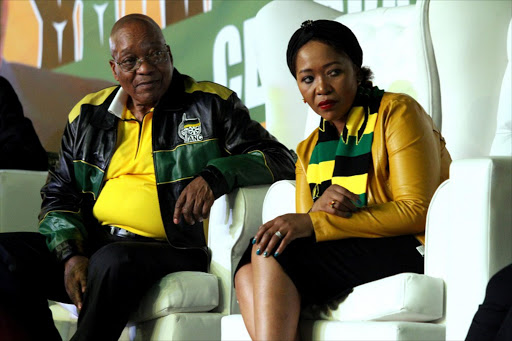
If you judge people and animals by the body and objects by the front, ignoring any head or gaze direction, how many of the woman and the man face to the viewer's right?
0

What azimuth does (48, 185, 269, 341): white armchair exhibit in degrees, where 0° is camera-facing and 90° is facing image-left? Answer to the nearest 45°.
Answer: approximately 45°

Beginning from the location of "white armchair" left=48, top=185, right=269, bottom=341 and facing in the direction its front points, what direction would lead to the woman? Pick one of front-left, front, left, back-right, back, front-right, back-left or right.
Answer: left

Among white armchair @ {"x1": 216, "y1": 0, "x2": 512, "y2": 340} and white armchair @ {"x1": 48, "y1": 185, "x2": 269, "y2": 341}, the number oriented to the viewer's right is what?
0

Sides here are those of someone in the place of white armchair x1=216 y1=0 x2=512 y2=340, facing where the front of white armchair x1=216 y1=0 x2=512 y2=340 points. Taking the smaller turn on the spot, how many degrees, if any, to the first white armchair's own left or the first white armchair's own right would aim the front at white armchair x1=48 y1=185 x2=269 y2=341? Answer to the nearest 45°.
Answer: approximately 45° to the first white armchair's own right

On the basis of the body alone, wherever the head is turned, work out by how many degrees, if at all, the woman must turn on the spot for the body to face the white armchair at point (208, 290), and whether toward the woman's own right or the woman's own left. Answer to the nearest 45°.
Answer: approximately 90° to the woman's own right

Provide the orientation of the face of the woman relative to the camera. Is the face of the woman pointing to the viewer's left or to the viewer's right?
to the viewer's left

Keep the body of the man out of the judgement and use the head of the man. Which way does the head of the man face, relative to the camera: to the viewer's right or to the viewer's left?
to the viewer's right

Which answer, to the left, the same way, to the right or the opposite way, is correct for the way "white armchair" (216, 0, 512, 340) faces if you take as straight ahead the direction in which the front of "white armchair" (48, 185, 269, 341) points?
the same way

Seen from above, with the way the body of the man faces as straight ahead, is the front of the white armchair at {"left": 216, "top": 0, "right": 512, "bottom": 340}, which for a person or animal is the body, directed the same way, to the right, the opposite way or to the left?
the same way

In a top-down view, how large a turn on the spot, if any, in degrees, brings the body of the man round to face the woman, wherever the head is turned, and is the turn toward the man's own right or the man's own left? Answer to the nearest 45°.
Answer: approximately 90° to the man's own left

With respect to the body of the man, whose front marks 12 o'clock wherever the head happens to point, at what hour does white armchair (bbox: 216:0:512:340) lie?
The white armchair is roughly at 8 o'clock from the man.

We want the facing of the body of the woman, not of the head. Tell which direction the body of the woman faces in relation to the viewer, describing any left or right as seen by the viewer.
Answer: facing the viewer and to the left of the viewer
